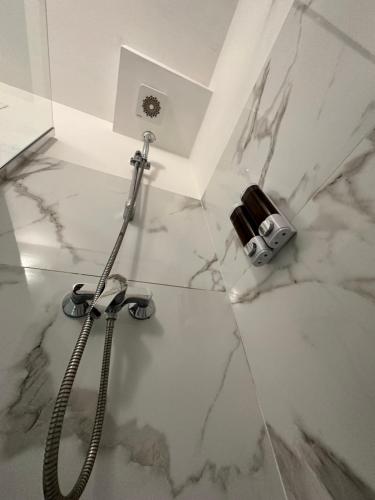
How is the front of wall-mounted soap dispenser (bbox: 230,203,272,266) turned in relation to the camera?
facing the viewer and to the left of the viewer

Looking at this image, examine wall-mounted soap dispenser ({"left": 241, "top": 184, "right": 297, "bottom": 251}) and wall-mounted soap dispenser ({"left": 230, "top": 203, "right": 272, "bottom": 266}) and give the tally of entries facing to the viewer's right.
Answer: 0

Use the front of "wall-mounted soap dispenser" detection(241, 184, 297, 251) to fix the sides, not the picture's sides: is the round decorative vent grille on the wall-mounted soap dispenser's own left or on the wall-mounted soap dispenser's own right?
on the wall-mounted soap dispenser's own right

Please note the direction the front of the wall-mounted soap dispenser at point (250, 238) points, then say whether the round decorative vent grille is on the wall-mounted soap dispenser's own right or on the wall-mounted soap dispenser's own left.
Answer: on the wall-mounted soap dispenser's own right
